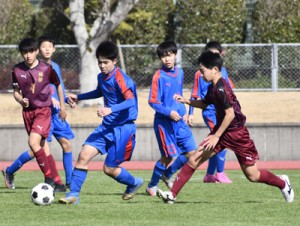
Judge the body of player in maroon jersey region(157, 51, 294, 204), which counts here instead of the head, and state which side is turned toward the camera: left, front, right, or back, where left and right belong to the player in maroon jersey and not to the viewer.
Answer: left

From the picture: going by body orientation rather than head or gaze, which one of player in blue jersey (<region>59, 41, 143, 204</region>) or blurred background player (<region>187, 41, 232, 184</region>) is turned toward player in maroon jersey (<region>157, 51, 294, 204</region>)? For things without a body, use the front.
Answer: the blurred background player

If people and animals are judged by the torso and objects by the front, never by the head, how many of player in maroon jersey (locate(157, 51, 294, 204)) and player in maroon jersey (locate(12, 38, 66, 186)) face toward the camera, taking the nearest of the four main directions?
1

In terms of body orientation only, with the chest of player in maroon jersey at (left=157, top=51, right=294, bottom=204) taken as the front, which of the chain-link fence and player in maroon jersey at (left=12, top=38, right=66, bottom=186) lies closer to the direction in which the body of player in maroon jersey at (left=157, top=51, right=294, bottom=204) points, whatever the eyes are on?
the player in maroon jersey

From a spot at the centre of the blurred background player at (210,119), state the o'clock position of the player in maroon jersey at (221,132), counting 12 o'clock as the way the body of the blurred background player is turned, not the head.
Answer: The player in maroon jersey is roughly at 12 o'clock from the blurred background player.

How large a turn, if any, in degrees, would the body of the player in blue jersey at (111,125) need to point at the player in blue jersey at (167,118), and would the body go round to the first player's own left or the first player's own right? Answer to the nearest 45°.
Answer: approximately 180°

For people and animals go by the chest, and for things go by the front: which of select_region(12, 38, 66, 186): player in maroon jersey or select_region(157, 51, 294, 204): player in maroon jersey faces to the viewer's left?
select_region(157, 51, 294, 204): player in maroon jersey

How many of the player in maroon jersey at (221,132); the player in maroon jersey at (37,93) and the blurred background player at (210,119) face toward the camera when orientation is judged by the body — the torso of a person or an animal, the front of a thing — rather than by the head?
2

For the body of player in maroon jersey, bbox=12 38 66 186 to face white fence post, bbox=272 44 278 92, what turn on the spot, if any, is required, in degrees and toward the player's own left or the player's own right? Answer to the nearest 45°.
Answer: approximately 135° to the player's own left
